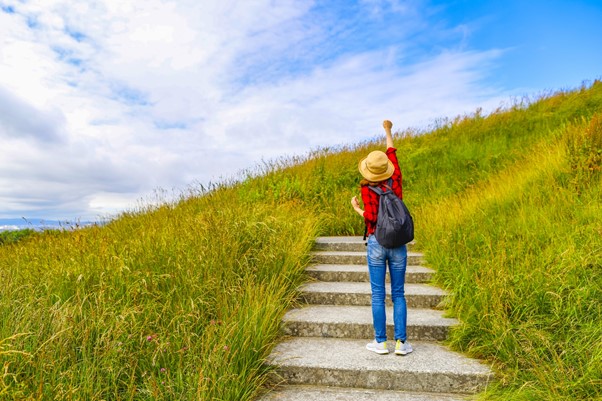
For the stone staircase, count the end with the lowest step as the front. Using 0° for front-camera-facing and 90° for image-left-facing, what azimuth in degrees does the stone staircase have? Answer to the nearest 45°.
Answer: approximately 0°
